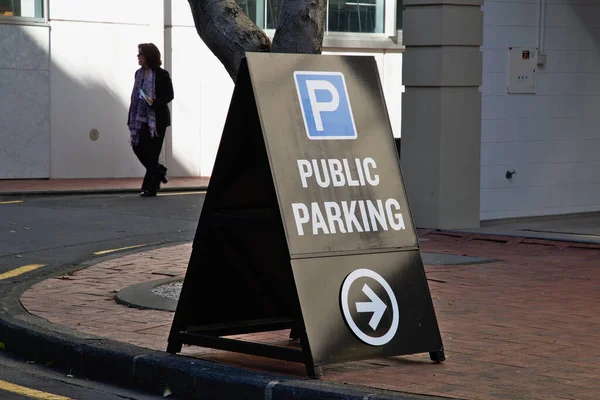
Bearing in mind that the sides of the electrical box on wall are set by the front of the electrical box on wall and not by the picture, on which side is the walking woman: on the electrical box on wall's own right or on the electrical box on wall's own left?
on the electrical box on wall's own right

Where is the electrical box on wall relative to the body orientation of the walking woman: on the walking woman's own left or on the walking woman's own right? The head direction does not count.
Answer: on the walking woman's own left

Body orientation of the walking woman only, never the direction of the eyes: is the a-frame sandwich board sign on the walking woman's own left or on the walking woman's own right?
on the walking woman's own left

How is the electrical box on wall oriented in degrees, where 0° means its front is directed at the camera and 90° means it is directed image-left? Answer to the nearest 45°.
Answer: approximately 0°

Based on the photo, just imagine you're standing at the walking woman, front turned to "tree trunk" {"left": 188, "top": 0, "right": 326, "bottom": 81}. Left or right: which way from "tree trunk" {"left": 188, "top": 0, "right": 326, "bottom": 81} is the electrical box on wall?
left

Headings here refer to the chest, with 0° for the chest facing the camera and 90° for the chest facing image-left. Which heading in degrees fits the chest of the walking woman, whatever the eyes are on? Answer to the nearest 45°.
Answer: approximately 45°

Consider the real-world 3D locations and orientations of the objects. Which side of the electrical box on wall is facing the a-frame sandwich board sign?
front

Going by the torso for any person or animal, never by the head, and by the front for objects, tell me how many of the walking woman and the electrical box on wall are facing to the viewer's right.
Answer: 0

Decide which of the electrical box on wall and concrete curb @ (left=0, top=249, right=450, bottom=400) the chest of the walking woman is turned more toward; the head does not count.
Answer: the concrete curb

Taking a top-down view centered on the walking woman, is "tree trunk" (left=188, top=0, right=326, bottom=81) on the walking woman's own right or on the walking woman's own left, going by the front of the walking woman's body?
on the walking woman's own left
